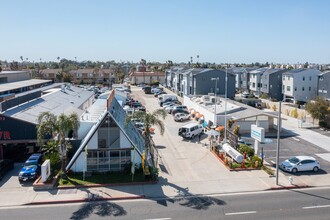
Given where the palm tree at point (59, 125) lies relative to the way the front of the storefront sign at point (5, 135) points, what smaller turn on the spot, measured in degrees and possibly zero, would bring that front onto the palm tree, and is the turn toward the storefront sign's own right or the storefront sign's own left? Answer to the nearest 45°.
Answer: approximately 45° to the storefront sign's own left

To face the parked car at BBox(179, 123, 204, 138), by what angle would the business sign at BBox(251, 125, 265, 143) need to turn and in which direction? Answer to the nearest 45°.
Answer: approximately 90° to its right

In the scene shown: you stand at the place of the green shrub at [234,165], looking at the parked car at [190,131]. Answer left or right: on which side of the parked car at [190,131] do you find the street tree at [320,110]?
right

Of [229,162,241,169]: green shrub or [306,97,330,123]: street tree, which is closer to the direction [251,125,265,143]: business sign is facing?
the green shrub

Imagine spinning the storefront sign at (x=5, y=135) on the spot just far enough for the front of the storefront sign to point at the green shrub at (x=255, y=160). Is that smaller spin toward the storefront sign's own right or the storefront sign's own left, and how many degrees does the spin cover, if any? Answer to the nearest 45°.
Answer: approximately 45° to the storefront sign's own left

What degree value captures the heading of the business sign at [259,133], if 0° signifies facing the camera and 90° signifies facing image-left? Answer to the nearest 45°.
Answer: approximately 45°

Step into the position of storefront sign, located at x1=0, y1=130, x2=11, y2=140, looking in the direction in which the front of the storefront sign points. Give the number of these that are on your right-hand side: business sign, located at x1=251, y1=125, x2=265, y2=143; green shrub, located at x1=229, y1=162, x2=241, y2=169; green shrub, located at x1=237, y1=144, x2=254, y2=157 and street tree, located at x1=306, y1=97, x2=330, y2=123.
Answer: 0

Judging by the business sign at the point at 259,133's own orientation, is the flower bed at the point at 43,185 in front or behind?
in front

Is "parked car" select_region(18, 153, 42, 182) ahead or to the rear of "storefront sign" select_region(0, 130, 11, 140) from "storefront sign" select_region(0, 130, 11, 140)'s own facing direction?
ahead

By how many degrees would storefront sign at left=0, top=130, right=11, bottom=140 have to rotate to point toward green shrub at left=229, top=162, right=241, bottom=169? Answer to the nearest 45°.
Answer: approximately 45° to its left

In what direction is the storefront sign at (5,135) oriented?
toward the camera

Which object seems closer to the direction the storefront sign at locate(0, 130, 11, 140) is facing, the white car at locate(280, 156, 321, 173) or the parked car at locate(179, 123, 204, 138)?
the white car

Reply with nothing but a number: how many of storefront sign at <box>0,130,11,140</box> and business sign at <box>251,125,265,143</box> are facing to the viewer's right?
0

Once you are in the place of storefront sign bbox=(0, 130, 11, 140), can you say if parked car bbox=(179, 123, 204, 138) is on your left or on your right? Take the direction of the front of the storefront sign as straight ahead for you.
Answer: on your left

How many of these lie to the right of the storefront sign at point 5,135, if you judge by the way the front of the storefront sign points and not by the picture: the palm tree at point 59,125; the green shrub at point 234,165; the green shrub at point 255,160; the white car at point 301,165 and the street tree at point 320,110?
0

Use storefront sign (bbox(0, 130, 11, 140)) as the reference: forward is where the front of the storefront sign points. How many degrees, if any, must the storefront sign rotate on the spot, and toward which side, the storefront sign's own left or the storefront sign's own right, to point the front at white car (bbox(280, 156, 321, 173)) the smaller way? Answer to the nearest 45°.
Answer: approximately 45° to the storefront sign's own left

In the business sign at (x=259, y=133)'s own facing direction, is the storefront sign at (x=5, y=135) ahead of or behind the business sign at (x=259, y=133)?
ahead
